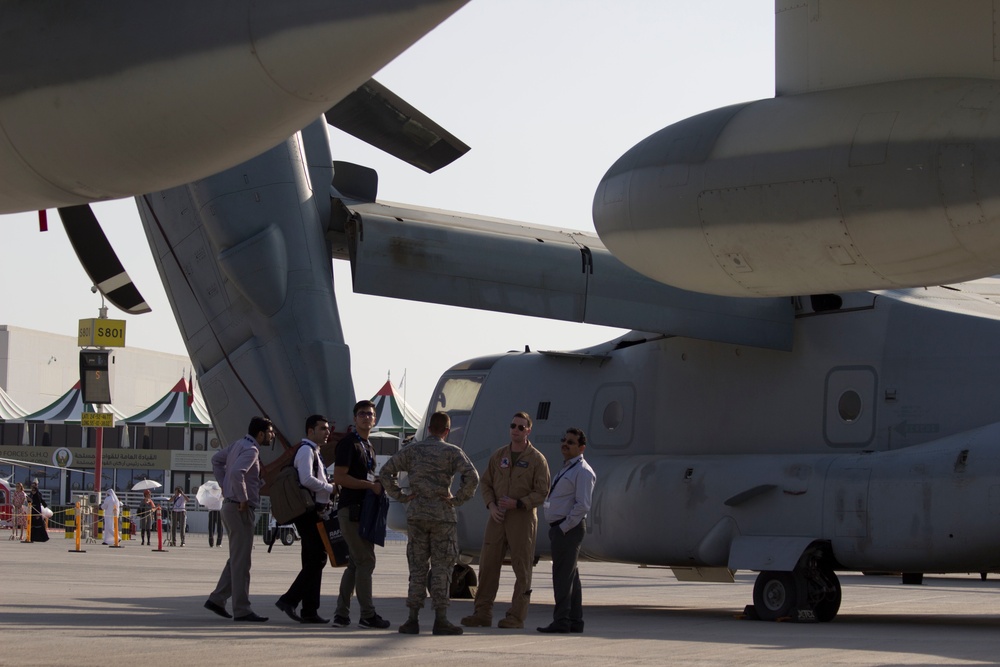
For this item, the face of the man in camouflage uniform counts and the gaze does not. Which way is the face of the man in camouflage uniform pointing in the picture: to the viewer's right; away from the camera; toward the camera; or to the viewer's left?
away from the camera

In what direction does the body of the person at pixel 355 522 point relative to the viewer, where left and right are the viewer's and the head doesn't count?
facing to the right of the viewer

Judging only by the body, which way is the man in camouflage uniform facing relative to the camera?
away from the camera

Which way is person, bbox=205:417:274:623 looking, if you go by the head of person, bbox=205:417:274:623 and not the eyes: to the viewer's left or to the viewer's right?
to the viewer's right

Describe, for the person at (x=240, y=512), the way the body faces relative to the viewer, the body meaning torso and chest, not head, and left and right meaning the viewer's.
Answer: facing to the right of the viewer

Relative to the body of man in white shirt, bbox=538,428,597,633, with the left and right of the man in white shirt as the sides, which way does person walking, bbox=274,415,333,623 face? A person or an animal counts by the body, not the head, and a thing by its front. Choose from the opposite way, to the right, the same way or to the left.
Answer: the opposite way

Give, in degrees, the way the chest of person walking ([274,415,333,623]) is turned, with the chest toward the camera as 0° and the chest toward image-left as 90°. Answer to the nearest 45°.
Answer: approximately 270°

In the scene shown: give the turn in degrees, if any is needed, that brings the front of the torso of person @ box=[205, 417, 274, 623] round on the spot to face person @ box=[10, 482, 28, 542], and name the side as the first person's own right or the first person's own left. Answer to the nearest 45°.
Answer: approximately 90° to the first person's own left
